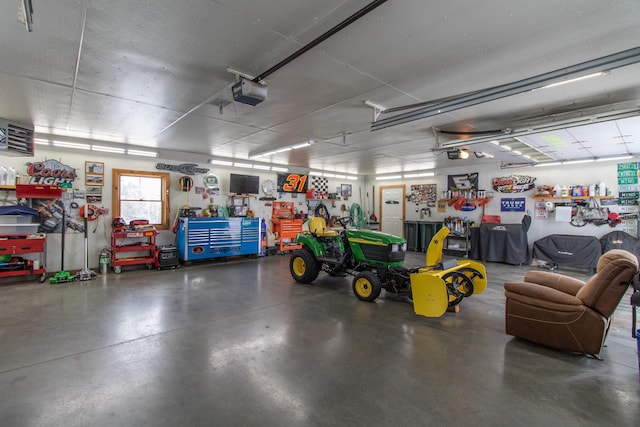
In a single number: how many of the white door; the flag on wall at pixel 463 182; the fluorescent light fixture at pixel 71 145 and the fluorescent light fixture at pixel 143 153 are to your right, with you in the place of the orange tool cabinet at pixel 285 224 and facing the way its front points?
2

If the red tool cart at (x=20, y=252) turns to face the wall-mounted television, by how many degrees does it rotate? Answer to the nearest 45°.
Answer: approximately 90° to its left

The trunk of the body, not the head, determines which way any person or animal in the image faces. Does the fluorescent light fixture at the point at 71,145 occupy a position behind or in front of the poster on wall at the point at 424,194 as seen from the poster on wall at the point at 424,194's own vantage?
in front

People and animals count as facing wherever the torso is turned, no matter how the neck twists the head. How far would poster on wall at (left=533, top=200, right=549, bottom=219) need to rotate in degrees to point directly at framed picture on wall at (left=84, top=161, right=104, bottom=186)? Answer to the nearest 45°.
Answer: approximately 45° to its right

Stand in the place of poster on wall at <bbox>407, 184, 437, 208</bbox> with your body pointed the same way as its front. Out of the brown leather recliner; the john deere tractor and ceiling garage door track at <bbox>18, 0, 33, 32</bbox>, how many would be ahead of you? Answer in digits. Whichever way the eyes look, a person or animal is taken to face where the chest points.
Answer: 3
